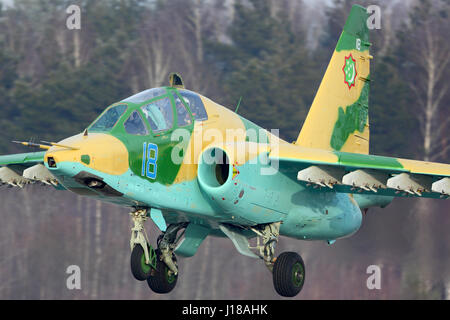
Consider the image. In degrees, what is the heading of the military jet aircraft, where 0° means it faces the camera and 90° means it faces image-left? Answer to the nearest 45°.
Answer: approximately 45°
